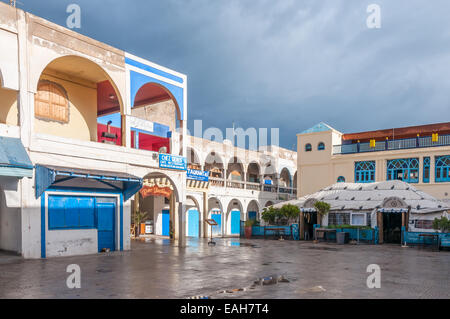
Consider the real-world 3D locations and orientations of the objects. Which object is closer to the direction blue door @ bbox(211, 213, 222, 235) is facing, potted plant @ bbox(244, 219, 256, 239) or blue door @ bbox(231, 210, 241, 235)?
the potted plant

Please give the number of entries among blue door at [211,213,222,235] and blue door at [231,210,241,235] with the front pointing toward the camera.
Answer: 2

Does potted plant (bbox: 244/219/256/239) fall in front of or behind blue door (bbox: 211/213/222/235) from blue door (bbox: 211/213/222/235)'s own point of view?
in front

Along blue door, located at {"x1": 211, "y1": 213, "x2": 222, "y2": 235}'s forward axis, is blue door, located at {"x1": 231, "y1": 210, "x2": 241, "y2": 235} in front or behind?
behind

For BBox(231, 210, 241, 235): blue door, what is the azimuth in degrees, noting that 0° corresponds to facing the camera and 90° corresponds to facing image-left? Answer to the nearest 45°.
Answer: approximately 0°

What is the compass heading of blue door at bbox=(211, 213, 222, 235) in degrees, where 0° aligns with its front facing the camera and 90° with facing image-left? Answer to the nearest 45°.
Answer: approximately 0°
